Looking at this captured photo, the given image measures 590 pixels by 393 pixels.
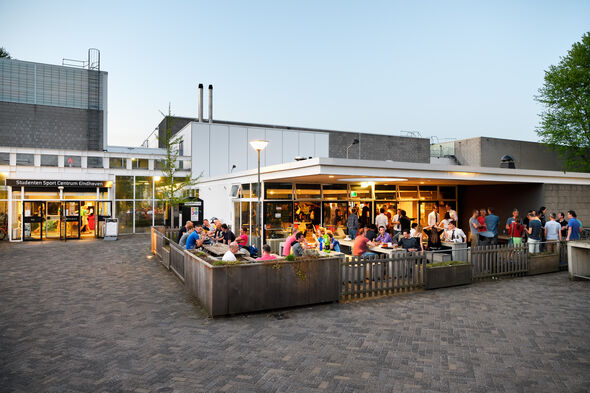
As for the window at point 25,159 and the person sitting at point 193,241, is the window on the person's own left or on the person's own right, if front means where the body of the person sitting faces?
on the person's own left

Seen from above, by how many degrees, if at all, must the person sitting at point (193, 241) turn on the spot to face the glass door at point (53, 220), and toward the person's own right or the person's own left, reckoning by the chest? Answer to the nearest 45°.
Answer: approximately 135° to the person's own left

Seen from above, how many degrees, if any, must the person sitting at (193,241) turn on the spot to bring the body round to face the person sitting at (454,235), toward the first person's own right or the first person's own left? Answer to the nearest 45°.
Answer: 0° — they already face them

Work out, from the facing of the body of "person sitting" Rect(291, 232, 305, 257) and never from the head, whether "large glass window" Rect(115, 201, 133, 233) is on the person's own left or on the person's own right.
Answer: on the person's own left

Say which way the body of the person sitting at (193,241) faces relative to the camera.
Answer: to the viewer's right

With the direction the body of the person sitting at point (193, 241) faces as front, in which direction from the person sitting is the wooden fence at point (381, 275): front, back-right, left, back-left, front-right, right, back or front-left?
front-right

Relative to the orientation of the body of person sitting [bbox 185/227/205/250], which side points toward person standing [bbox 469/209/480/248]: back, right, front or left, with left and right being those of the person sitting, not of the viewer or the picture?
front
